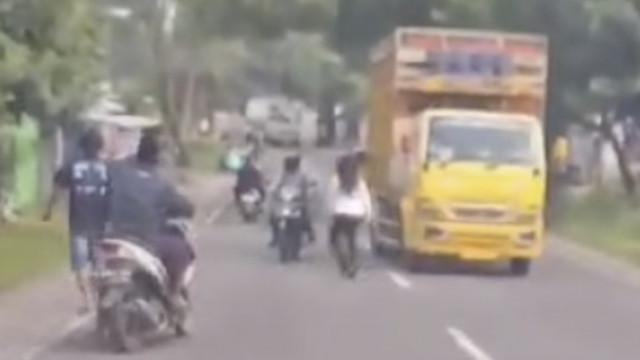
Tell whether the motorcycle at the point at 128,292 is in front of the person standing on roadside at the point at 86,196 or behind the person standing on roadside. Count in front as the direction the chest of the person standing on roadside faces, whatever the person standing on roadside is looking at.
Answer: behind

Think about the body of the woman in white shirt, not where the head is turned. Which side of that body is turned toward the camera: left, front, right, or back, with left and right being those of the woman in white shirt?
back

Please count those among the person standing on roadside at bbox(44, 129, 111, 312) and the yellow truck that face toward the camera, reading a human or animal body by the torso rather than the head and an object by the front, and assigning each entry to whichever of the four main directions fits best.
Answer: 1

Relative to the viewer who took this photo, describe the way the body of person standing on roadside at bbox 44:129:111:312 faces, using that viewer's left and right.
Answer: facing away from the viewer

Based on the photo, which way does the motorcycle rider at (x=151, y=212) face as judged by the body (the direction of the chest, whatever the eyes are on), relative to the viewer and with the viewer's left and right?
facing away from the viewer and to the right of the viewer

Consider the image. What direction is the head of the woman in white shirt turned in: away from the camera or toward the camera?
away from the camera

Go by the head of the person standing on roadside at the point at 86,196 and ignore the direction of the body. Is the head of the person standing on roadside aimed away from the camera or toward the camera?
away from the camera
